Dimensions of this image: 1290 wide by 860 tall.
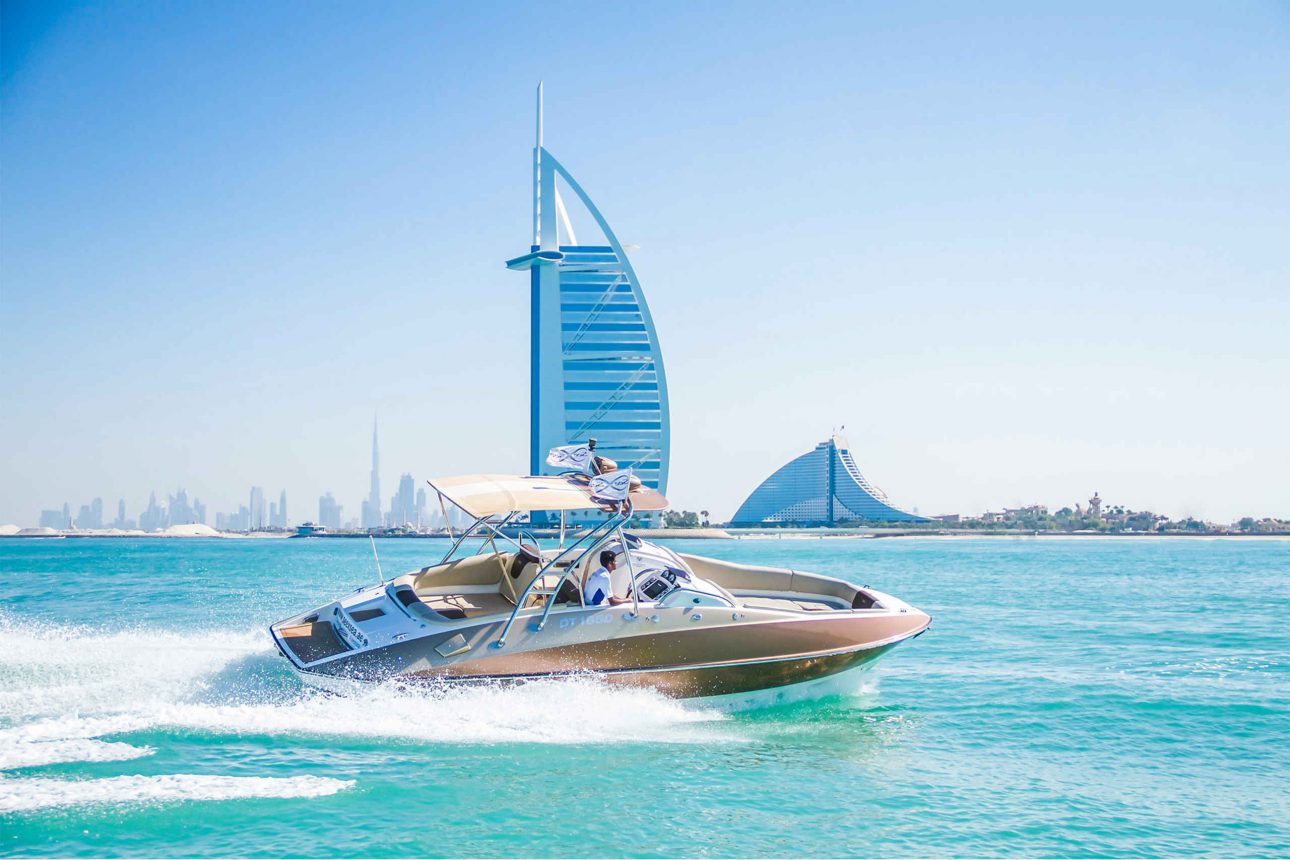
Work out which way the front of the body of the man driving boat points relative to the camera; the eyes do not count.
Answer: to the viewer's right
